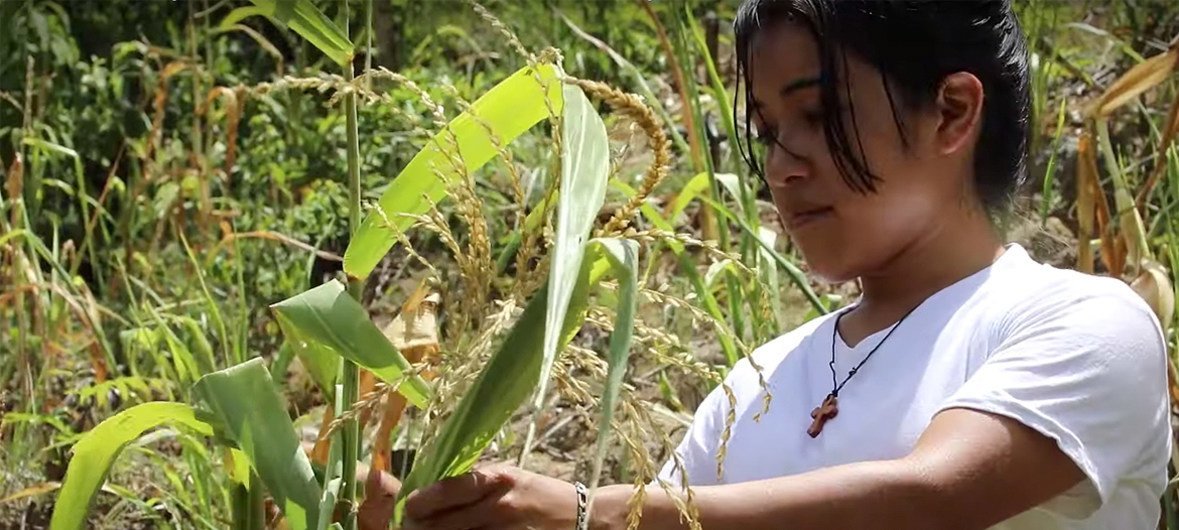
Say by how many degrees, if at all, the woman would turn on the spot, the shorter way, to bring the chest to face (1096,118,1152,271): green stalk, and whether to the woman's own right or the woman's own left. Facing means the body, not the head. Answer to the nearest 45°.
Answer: approximately 180°

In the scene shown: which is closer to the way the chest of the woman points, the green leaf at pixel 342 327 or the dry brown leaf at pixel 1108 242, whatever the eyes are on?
the green leaf

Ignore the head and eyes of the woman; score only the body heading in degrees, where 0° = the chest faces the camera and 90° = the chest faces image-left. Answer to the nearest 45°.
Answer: approximately 45°

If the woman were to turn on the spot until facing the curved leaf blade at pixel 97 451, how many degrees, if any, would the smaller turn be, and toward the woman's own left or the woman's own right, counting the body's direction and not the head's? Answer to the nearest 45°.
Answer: approximately 45° to the woman's own right

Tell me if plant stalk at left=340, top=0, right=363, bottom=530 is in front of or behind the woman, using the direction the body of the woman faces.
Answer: in front

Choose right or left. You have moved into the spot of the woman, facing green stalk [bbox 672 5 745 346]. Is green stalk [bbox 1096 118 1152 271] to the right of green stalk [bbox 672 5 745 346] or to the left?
right

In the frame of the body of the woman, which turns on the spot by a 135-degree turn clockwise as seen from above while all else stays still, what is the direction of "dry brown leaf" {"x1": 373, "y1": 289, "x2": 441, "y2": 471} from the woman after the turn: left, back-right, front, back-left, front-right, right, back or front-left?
left

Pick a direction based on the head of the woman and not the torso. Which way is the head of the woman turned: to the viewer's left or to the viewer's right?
to the viewer's left

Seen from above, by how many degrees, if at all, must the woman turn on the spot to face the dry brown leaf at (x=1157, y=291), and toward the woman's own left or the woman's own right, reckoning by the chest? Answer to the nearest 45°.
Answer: approximately 180°

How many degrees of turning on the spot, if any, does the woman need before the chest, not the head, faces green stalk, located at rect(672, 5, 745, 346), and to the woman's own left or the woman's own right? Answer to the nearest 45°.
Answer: approximately 135° to the woman's own right

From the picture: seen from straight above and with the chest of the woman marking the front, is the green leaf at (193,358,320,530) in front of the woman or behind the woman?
in front

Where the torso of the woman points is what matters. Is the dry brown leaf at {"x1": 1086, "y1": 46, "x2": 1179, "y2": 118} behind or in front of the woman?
behind

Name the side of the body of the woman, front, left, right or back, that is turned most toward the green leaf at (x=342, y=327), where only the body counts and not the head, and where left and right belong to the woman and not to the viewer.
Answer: front
